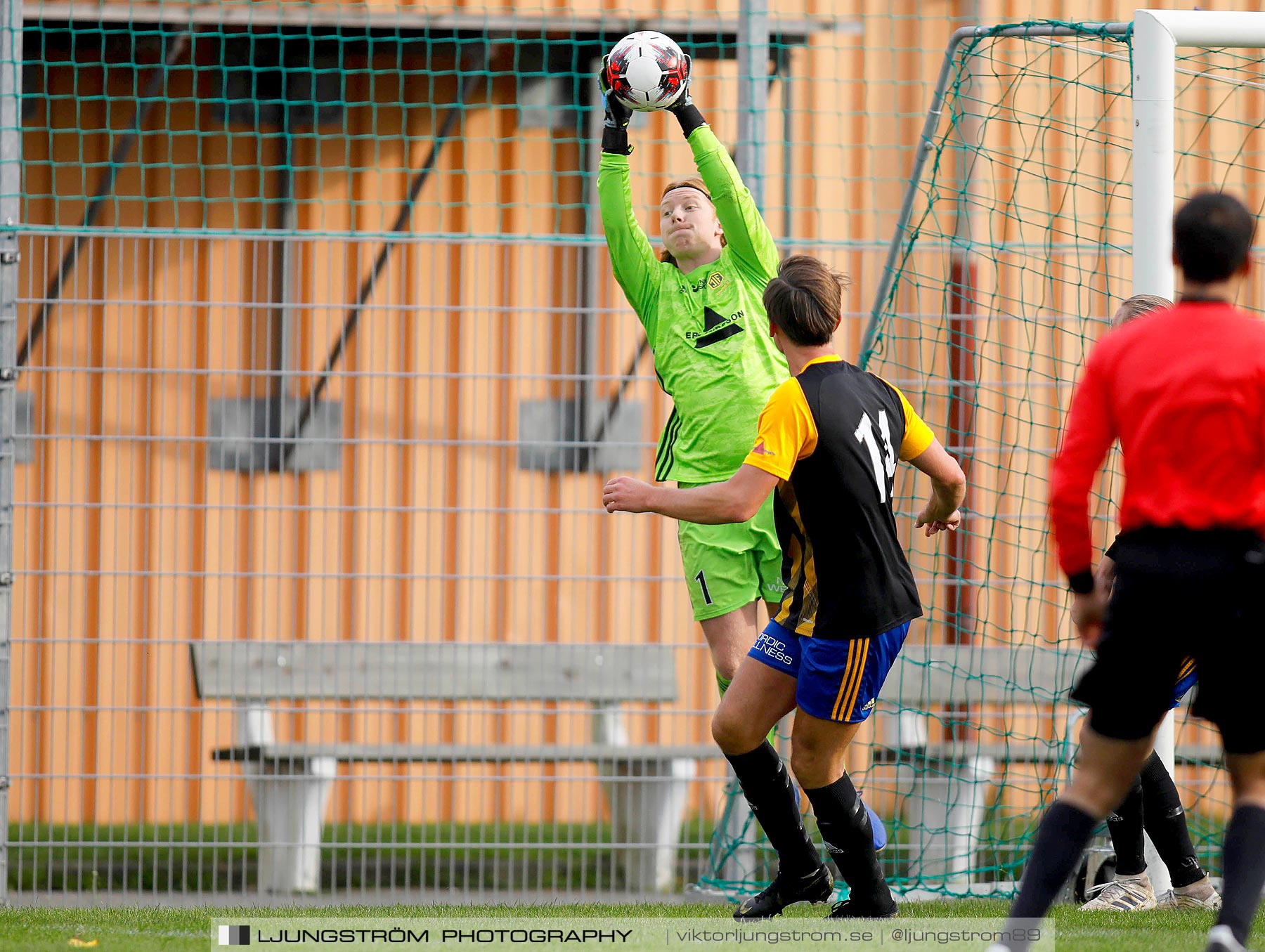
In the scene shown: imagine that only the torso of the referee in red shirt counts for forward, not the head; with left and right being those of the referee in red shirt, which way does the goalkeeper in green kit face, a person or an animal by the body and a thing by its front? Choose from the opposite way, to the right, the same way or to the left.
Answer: the opposite way

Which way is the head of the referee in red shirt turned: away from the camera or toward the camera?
away from the camera

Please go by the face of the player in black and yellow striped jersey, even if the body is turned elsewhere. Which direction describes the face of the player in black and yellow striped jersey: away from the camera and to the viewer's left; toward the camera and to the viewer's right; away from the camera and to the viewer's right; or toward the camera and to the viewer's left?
away from the camera and to the viewer's left

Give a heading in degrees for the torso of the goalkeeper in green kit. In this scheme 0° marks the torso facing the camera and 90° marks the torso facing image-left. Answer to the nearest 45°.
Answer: approximately 0°

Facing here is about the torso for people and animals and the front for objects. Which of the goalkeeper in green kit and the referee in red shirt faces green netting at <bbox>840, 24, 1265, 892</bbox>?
the referee in red shirt

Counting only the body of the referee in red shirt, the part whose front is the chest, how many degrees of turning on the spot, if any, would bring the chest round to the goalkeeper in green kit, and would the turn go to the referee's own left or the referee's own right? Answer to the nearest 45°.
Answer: approximately 45° to the referee's own left

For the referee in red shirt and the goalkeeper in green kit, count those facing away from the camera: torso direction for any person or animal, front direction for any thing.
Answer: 1

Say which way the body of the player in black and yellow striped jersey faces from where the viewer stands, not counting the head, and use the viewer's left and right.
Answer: facing away from the viewer and to the left of the viewer

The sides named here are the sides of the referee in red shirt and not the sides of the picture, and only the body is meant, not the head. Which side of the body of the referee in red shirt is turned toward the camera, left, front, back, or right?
back
